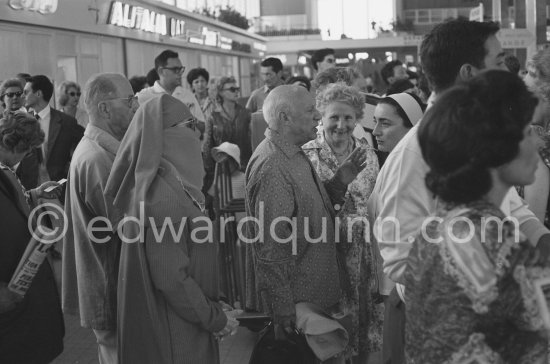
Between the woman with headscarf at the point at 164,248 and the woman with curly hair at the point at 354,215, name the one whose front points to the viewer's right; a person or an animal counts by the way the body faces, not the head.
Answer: the woman with headscarf

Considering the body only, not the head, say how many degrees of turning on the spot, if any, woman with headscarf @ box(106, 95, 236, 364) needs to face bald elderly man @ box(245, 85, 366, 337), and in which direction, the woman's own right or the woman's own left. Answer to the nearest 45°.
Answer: approximately 45° to the woman's own left

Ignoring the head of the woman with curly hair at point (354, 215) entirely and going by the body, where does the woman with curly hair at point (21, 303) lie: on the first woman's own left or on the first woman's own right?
on the first woman's own right

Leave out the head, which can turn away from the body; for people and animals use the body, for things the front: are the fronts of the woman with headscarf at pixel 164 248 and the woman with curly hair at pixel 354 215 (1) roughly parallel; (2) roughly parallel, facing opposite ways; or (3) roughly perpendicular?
roughly perpendicular

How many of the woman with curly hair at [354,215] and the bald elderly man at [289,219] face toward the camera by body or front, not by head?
1

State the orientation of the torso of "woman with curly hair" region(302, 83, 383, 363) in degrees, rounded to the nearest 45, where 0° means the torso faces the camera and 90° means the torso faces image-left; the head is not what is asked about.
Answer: approximately 0°

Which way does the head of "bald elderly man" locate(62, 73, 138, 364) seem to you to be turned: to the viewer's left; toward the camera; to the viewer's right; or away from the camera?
to the viewer's right

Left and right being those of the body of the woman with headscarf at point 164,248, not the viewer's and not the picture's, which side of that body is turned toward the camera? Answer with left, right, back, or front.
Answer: right

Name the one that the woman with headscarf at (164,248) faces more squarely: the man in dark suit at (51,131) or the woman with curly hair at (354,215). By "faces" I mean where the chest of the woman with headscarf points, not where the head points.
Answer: the woman with curly hair

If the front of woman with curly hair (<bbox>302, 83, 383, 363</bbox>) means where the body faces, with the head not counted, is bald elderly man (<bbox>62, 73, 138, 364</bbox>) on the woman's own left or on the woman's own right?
on the woman's own right
